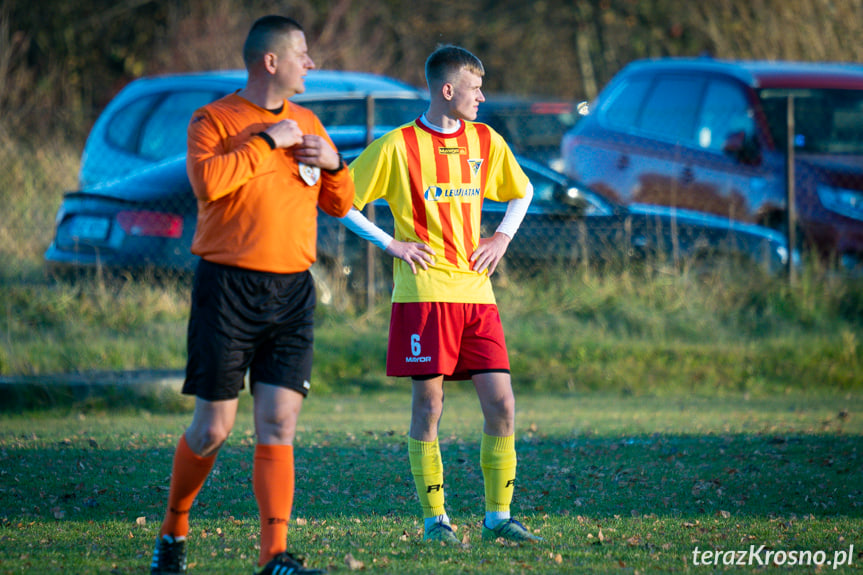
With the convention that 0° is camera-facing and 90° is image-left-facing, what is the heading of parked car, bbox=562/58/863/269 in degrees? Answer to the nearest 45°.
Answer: approximately 315°

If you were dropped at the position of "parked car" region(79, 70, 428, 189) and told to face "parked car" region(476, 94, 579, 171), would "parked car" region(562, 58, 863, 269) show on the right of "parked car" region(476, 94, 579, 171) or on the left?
right

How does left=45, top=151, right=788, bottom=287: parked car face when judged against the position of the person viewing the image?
facing away from the viewer and to the right of the viewer

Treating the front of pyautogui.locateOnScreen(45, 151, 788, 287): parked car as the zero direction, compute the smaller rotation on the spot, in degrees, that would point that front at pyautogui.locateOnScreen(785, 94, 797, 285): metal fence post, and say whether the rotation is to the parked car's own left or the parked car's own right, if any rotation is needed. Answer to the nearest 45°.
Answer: approximately 45° to the parked car's own right

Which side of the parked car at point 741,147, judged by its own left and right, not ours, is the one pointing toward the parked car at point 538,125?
back

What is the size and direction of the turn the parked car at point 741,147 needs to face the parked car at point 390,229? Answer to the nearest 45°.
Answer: approximately 90° to its right
